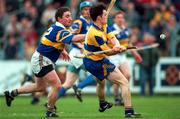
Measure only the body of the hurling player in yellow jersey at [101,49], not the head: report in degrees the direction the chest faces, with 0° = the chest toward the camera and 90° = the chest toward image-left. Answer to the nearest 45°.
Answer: approximately 270°

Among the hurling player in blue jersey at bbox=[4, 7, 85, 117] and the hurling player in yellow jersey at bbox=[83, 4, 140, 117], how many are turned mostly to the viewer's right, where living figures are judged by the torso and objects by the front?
2

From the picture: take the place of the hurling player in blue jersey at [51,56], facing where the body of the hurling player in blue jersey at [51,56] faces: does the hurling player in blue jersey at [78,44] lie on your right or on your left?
on your left

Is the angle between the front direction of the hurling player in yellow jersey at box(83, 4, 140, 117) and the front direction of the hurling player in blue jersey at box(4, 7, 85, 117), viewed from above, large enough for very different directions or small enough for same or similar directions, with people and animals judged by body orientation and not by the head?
same or similar directions

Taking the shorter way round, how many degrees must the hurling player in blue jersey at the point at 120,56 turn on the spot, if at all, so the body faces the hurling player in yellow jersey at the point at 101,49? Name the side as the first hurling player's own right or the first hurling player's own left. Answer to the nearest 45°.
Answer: approximately 45° to the first hurling player's own right

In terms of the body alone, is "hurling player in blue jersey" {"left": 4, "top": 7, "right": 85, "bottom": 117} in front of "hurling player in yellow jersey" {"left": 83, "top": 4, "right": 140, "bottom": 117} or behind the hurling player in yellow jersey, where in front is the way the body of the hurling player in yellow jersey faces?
behind

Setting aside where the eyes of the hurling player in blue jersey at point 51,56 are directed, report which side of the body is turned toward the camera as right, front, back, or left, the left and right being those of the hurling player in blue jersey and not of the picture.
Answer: right

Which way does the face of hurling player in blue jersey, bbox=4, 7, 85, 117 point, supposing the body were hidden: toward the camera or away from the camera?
toward the camera

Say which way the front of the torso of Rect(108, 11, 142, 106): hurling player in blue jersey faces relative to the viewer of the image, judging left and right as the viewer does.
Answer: facing the viewer and to the right of the viewer
